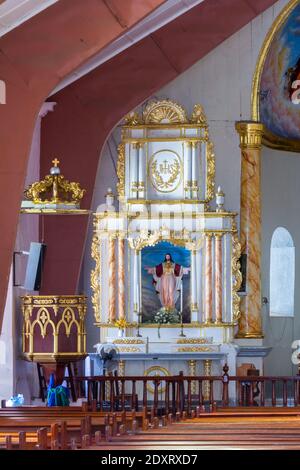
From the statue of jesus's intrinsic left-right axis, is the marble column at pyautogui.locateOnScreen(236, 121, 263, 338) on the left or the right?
on its left

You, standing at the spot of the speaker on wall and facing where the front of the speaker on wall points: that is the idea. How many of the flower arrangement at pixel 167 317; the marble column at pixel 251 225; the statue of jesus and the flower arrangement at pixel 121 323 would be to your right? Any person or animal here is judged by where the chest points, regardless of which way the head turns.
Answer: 0

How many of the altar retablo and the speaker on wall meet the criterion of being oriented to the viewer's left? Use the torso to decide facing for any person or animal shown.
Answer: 0

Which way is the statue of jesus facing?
toward the camera

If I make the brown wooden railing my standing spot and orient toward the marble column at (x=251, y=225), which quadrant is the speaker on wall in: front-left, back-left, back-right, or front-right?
back-left

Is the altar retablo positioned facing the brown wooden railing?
yes

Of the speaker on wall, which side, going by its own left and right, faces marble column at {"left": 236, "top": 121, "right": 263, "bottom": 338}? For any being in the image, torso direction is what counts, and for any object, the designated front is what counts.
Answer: left

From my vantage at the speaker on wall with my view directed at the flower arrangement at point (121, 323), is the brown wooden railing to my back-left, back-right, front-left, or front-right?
front-right

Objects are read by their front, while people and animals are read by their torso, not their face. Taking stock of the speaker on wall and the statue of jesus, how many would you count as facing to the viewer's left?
0

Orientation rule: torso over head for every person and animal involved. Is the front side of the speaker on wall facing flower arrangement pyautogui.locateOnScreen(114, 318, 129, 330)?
no

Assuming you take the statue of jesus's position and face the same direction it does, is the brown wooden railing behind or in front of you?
in front

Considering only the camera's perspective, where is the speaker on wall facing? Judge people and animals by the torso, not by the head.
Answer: facing the viewer and to the right of the viewer

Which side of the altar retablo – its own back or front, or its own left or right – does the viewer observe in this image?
front

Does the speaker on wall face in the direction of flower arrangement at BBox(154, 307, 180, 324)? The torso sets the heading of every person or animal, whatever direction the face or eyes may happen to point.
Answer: no

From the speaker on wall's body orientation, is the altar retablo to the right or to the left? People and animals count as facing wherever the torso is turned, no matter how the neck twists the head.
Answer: on its left
